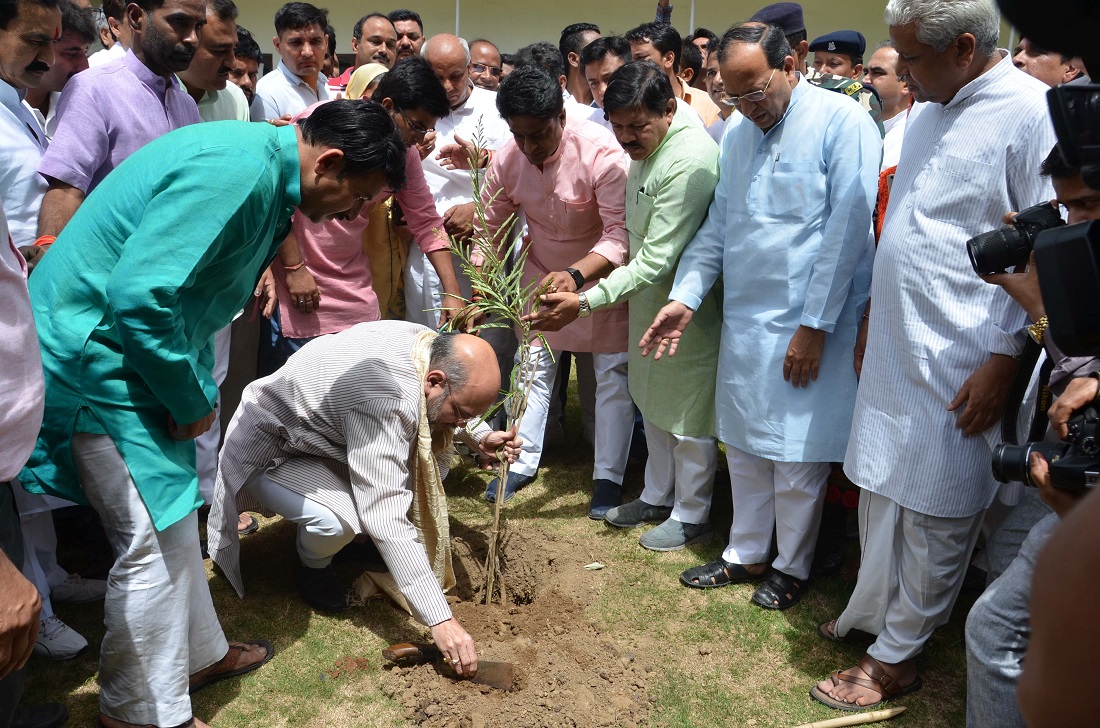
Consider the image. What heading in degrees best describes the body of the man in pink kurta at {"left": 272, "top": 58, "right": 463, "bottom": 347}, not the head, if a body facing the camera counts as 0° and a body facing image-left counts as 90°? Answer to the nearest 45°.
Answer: approximately 315°

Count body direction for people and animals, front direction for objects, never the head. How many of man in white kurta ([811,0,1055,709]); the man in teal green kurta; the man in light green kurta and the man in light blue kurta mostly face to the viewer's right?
1

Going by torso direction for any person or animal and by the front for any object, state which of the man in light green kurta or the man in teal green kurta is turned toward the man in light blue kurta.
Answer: the man in teal green kurta

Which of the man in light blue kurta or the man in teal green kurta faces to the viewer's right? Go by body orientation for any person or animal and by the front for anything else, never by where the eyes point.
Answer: the man in teal green kurta

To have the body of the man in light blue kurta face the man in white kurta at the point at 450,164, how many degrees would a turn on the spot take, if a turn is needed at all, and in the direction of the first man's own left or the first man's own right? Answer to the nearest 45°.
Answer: approximately 90° to the first man's own right

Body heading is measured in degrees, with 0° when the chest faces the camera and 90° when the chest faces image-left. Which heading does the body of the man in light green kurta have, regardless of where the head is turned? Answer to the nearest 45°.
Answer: approximately 45°

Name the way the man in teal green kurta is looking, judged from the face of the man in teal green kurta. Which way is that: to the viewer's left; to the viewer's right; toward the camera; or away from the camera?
to the viewer's right

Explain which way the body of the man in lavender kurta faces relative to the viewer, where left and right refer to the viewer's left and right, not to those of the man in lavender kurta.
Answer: facing the viewer and to the right of the viewer

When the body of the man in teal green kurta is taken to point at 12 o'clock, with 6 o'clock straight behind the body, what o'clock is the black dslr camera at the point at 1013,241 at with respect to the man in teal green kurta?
The black dslr camera is roughly at 1 o'clock from the man in teal green kurta.

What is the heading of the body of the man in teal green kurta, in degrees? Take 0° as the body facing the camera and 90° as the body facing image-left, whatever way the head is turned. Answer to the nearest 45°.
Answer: approximately 270°

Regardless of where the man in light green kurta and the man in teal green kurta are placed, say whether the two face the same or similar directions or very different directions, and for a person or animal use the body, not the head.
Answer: very different directions

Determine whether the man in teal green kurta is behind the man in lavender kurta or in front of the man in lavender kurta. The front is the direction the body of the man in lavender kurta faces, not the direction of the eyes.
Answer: in front
